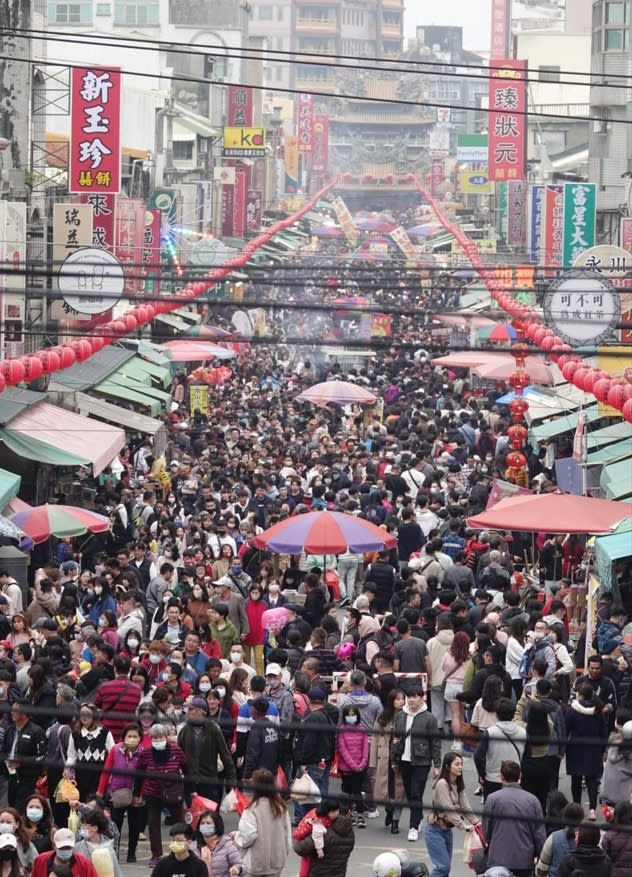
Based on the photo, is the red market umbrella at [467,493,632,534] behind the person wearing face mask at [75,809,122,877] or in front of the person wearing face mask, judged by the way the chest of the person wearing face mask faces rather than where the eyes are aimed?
behind

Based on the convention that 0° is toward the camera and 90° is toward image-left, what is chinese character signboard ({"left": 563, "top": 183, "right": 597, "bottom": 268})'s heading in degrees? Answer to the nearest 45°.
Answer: approximately 0°

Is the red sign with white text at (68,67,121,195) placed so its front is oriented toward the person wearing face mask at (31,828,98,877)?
yes

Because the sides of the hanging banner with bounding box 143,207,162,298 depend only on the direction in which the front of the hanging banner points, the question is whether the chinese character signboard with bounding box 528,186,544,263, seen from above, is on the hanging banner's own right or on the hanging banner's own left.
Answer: on the hanging banner's own left

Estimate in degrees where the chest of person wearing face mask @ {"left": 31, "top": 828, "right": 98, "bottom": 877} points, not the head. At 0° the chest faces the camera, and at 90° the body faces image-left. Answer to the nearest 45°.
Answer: approximately 0°
